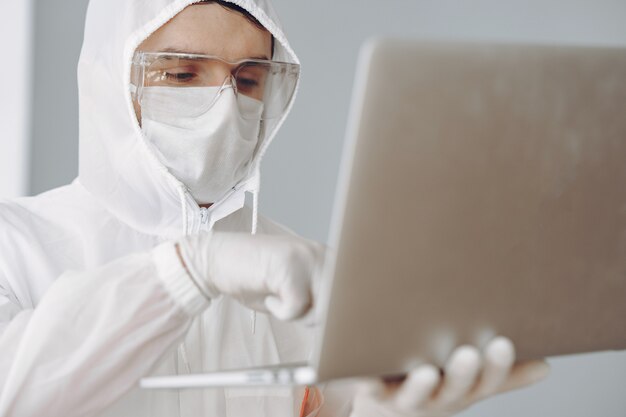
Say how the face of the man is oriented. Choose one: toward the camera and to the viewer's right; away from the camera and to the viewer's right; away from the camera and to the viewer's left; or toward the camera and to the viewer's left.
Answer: toward the camera and to the viewer's right

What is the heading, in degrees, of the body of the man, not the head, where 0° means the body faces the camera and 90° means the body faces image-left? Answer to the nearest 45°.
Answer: approximately 315°
